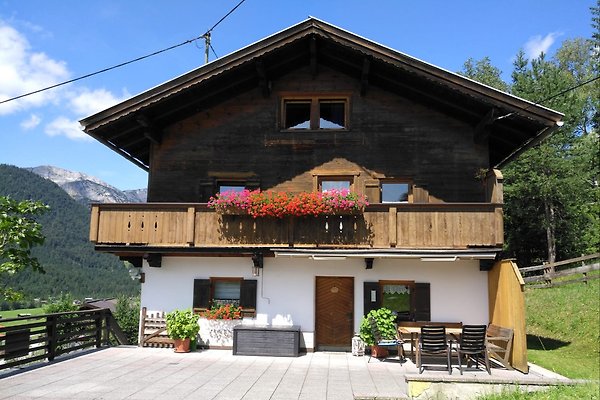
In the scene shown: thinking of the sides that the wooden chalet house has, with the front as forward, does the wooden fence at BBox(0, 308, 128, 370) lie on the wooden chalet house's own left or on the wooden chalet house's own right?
on the wooden chalet house's own right

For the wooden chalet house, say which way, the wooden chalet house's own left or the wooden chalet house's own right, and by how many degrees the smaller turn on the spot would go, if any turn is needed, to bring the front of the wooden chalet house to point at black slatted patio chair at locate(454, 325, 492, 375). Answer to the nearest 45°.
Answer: approximately 45° to the wooden chalet house's own left

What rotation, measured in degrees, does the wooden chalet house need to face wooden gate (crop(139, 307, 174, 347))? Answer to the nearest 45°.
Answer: approximately 90° to its right

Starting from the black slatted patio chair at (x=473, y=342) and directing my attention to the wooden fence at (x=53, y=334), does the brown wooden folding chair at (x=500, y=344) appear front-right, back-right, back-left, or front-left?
back-right

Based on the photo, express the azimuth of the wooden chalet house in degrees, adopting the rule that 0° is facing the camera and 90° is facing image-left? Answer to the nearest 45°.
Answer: approximately 0°

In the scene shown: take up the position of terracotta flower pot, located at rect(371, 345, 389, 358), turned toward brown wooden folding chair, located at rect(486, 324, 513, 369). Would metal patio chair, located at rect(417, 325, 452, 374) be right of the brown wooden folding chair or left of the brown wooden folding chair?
right

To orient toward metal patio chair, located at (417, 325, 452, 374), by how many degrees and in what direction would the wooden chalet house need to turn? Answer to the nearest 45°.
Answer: approximately 45° to its left

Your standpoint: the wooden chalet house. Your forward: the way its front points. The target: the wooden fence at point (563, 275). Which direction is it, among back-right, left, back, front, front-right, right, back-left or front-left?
back-left

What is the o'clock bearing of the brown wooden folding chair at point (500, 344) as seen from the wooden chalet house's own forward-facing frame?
The brown wooden folding chair is roughly at 10 o'clock from the wooden chalet house.

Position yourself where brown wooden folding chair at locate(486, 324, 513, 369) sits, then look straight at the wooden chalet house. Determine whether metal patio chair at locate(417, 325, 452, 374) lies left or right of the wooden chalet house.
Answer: left
